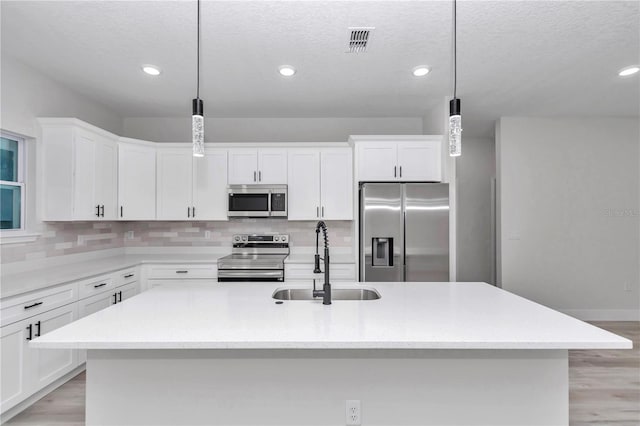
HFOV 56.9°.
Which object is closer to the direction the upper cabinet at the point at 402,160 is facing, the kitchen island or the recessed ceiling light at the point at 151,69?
the kitchen island

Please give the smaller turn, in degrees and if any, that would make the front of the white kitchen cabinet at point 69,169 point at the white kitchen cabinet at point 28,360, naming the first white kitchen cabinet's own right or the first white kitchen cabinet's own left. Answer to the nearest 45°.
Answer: approximately 45° to the first white kitchen cabinet's own right

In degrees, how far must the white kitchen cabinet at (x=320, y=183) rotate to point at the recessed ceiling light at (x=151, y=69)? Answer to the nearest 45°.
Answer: approximately 45° to its right

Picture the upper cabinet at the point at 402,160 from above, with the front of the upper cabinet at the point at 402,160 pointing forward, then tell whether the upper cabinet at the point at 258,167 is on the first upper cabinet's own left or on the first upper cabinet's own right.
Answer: on the first upper cabinet's own right

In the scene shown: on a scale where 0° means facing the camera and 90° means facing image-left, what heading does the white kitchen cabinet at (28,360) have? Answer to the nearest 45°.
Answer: approximately 315°

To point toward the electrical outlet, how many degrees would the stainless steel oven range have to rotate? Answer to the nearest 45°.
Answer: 0° — it already faces it

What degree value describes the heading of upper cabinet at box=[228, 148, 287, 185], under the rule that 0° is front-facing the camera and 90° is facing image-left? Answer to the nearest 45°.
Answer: approximately 0°
